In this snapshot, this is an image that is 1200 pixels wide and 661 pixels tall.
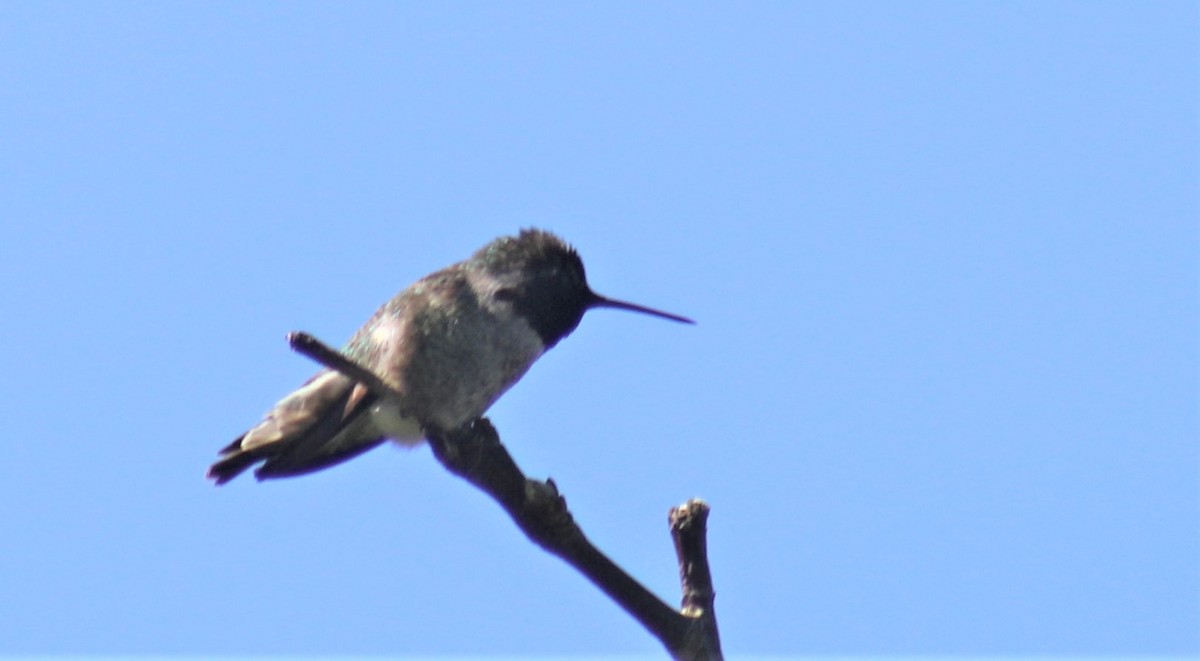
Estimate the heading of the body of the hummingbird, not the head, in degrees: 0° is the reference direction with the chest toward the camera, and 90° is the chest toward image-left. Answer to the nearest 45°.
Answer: approximately 270°
